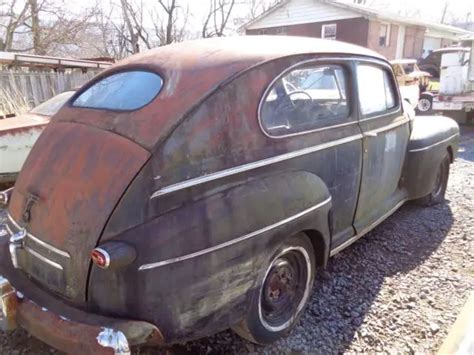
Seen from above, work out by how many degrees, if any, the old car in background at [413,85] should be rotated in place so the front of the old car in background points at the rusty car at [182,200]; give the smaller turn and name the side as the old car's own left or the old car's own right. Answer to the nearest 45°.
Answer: approximately 45° to the old car's own right

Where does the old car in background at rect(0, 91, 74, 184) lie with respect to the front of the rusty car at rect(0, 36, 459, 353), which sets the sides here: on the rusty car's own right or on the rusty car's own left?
on the rusty car's own left

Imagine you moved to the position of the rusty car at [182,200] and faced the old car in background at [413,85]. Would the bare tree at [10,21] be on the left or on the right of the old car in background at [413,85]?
left

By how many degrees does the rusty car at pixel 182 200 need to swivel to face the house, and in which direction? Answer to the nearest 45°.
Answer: approximately 45° to its left

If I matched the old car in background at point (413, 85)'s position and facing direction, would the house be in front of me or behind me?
behind

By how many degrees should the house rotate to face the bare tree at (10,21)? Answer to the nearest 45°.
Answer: approximately 90° to its right

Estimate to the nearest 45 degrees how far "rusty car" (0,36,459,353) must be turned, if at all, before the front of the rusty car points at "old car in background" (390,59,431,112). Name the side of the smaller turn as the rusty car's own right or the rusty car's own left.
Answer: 0° — it already faces it

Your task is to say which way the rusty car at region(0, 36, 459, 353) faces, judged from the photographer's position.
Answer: facing away from the viewer and to the right of the viewer

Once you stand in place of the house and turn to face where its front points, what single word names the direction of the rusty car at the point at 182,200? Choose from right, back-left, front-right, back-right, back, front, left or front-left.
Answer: front-right

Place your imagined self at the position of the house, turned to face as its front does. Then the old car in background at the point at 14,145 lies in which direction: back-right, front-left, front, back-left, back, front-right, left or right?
front-right

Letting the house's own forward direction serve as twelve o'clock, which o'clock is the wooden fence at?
The wooden fence is roughly at 2 o'clock from the house.

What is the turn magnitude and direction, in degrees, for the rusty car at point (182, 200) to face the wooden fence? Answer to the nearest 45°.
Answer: approximately 90° to its left

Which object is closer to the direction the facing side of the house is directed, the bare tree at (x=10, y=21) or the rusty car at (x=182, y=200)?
the rusty car
